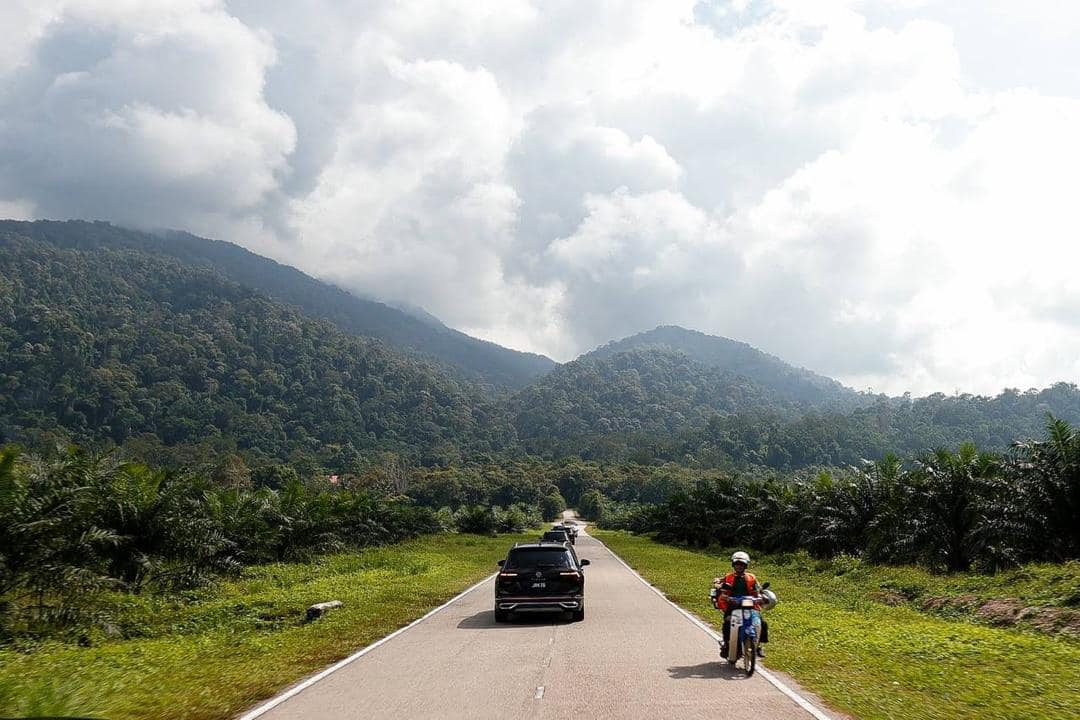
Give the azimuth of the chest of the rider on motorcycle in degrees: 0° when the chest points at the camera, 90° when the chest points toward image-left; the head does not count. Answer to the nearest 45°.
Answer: approximately 0°

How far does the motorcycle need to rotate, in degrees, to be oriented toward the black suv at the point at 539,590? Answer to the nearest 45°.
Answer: approximately 135° to its right

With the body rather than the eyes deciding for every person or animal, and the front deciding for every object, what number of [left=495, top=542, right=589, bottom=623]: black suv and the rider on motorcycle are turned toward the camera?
1

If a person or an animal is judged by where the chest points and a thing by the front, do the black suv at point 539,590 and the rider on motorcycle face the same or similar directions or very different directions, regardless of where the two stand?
very different directions

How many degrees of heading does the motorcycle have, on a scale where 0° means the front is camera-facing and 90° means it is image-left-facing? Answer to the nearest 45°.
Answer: approximately 0°

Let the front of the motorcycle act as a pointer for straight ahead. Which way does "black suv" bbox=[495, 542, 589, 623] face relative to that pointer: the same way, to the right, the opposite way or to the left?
the opposite way

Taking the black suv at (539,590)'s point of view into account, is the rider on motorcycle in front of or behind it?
behind

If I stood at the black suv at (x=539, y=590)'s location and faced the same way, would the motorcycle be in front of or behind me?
behind

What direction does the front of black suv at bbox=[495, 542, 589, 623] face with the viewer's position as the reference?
facing away from the viewer
